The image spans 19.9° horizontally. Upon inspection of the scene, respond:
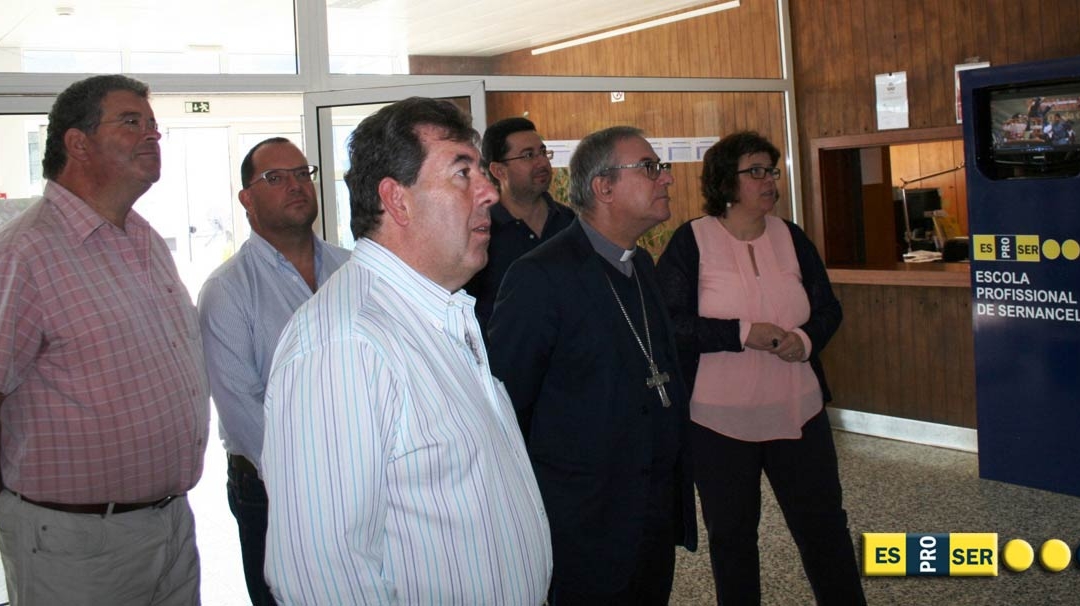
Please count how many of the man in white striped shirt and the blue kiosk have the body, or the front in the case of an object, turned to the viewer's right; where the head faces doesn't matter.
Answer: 1

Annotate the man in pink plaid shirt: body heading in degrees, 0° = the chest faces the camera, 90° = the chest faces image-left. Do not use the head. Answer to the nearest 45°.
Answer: approximately 315°

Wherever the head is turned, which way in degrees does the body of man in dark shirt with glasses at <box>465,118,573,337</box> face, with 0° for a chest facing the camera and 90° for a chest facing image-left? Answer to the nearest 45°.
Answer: approximately 315°

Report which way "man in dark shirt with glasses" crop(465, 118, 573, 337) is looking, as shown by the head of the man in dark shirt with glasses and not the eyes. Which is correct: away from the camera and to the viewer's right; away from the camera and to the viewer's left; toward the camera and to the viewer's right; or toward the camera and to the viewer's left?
toward the camera and to the viewer's right

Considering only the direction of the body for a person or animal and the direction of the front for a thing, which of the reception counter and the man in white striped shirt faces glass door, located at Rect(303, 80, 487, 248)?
the reception counter

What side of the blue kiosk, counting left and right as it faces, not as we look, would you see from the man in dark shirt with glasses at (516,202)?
front

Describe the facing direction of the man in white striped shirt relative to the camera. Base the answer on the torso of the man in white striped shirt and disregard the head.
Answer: to the viewer's right

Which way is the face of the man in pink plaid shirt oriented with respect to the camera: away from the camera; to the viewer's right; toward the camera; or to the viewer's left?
to the viewer's right

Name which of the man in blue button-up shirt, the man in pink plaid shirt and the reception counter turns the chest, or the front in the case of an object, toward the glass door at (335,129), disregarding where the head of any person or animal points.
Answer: the reception counter

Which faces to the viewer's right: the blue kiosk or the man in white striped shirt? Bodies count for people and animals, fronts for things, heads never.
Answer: the man in white striped shirt

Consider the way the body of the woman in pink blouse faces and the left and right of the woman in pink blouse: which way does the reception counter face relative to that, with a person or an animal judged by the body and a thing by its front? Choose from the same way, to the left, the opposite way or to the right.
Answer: to the right

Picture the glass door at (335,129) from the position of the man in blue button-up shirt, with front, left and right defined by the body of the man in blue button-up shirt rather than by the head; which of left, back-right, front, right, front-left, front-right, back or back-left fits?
back-left
